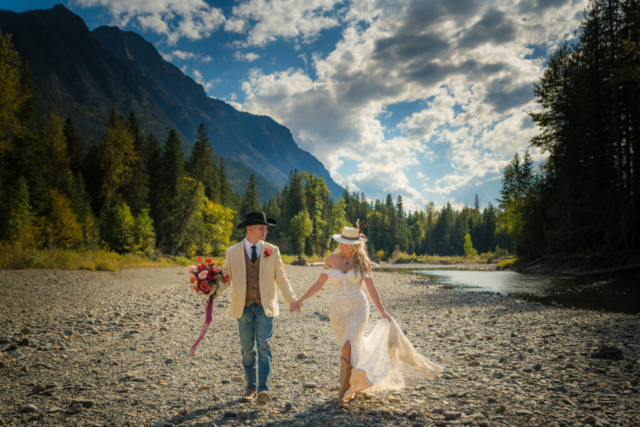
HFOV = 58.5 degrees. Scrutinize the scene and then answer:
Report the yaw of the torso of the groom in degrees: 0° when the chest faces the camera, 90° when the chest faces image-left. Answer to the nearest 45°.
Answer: approximately 0°

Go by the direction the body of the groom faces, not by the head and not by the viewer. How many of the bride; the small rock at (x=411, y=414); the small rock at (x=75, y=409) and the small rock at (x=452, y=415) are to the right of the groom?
1

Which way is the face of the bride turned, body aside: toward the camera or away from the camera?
toward the camera

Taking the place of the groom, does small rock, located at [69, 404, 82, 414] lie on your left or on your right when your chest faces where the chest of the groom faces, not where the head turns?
on your right

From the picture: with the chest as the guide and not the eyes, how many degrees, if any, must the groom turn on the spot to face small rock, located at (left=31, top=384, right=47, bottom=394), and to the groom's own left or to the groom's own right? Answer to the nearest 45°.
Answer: approximately 90° to the groom's own right

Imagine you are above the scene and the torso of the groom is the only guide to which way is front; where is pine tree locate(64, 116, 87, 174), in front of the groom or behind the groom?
behind

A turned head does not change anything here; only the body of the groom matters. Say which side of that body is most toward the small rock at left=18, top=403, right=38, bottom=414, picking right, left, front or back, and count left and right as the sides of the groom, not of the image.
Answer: right

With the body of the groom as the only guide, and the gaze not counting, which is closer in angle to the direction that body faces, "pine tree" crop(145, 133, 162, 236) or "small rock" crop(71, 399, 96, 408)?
the small rock

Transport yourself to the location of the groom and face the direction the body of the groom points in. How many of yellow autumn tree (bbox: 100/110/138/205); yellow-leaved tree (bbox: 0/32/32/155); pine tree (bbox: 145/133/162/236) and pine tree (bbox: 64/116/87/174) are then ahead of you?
0

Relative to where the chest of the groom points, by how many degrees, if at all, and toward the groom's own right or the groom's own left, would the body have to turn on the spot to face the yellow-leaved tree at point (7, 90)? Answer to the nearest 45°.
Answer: approximately 135° to the groom's own right

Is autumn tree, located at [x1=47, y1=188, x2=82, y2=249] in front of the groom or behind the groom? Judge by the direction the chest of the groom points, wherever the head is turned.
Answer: behind

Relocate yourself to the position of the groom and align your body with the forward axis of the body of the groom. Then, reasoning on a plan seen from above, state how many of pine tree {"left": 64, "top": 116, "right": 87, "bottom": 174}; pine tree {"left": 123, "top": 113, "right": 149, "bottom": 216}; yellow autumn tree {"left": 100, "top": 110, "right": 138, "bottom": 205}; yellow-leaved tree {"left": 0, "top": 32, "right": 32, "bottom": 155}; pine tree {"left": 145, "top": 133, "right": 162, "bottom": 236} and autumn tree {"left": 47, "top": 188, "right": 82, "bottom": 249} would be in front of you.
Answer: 0

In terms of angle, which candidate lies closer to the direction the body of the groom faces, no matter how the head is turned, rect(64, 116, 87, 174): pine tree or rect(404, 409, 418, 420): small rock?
the small rock

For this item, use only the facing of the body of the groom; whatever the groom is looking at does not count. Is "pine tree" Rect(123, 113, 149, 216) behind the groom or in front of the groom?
behind
